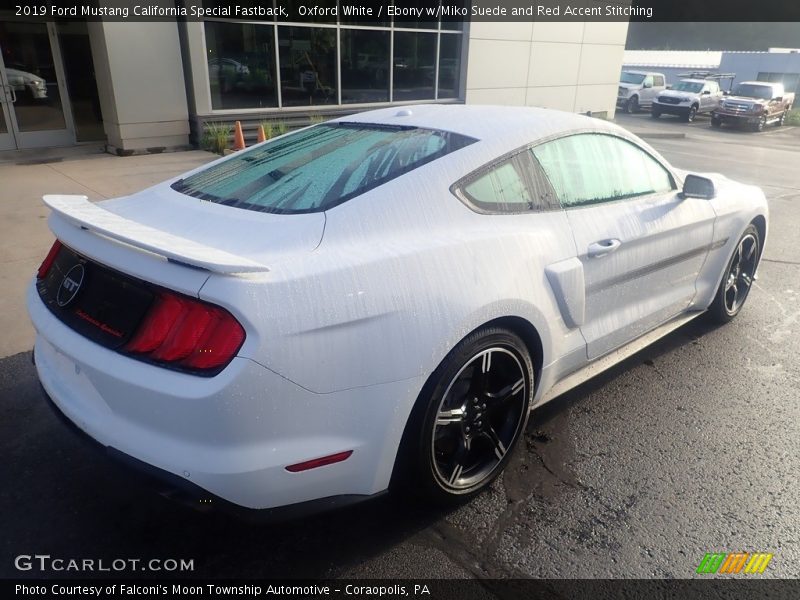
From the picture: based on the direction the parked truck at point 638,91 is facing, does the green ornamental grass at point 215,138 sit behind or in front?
in front

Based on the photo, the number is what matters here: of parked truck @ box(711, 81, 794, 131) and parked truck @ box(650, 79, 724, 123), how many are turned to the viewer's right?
0

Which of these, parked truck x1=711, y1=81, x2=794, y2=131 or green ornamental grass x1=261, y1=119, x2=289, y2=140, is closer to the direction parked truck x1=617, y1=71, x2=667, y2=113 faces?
the green ornamental grass

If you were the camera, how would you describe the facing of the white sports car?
facing away from the viewer and to the right of the viewer

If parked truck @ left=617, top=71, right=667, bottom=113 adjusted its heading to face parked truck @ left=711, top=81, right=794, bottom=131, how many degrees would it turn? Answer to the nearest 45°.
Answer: approximately 90° to its left

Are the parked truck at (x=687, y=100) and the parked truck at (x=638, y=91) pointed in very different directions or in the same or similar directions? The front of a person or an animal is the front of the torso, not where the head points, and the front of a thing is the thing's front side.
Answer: same or similar directions

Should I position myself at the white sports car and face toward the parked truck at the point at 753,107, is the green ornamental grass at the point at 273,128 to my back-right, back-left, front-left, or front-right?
front-left

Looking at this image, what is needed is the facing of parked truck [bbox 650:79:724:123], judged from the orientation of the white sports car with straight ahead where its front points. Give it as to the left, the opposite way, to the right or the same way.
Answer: the opposite way

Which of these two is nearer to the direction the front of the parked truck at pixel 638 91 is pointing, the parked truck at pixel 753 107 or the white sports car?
the white sports car

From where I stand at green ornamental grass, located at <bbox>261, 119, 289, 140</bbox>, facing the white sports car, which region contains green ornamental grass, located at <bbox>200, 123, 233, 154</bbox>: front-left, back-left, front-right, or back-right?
front-right

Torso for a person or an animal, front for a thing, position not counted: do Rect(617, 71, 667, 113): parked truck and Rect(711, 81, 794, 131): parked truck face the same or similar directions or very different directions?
same or similar directions

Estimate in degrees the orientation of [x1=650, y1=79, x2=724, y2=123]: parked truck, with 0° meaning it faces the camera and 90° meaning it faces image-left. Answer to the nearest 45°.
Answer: approximately 45°

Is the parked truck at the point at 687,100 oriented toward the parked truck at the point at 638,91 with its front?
no

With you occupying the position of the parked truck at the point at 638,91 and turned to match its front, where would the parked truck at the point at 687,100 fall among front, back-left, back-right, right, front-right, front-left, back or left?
left

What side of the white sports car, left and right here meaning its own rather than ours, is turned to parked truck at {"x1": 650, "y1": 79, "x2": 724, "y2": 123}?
front

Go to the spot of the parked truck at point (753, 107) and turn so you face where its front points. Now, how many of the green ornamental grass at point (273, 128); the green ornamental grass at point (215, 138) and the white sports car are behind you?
0

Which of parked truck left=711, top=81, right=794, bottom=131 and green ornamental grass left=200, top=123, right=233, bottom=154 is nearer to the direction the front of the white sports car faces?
the parked truck

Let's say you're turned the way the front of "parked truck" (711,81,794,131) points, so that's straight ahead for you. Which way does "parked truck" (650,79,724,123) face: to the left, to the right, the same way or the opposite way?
the same way

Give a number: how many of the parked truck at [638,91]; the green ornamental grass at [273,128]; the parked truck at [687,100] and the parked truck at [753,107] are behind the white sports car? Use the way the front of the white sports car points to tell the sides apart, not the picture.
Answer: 0

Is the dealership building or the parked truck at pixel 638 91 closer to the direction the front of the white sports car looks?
the parked truck

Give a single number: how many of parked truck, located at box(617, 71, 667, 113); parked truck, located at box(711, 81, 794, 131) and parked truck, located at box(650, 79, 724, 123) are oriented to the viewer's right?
0
